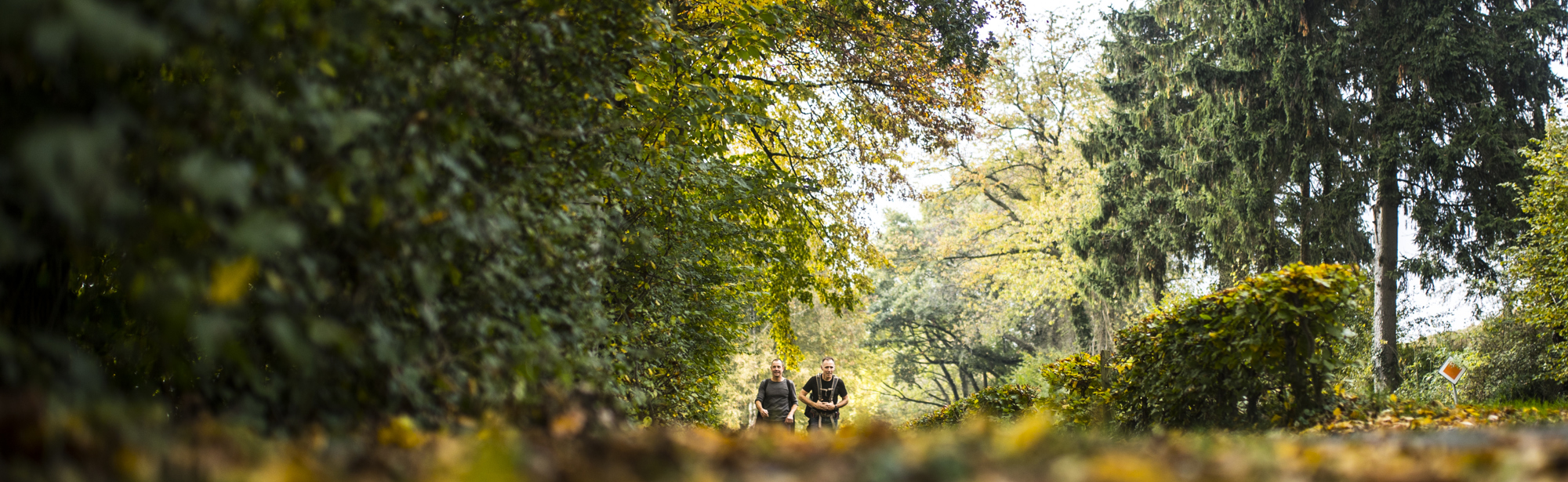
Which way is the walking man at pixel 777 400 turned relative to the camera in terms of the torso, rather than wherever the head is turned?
toward the camera

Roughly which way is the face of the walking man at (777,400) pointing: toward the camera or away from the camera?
toward the camera

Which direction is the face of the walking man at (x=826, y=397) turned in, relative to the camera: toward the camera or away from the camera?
toward the camera

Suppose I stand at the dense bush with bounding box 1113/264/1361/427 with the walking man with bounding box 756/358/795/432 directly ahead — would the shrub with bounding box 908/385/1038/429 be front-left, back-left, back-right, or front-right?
front-right

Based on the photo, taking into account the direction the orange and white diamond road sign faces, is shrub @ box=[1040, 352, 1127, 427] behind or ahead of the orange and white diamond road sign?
ahead

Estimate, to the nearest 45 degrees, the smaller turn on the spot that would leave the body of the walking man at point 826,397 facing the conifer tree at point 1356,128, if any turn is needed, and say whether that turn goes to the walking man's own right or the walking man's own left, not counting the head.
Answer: approximately 135° to the walking man's own left

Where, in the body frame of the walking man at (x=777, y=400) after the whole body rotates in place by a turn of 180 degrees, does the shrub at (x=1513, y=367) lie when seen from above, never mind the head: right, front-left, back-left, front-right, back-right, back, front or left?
right

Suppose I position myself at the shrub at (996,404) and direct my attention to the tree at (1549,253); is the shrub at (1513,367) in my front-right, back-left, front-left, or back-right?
front-left

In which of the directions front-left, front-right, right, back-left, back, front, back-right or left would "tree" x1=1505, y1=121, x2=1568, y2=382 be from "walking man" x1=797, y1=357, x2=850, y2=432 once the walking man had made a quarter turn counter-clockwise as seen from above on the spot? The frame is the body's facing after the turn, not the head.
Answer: front

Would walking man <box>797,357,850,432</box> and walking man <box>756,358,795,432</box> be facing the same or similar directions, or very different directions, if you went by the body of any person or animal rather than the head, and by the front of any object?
same or similar directions

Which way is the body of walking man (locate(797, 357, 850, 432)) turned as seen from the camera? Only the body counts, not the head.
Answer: toward the camera

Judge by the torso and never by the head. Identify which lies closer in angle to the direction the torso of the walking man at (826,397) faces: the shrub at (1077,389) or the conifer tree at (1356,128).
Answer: the shrub

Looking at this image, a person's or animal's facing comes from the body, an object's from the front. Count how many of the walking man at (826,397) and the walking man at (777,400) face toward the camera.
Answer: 2

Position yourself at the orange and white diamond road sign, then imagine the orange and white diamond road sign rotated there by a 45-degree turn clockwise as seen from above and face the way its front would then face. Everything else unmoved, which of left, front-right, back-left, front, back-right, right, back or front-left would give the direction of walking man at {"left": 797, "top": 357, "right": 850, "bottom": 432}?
front
